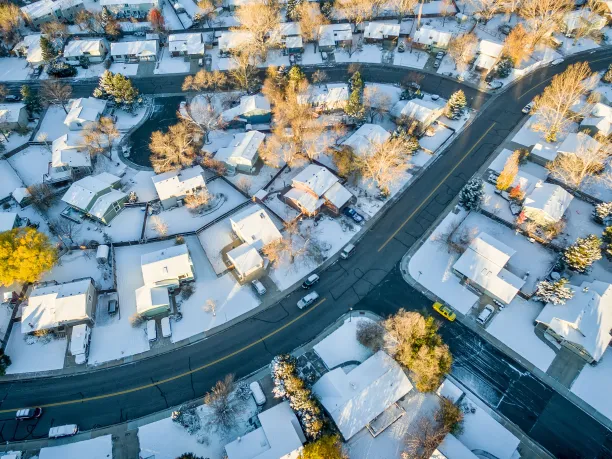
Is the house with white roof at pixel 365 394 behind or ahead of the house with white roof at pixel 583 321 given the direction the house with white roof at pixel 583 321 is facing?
ahead

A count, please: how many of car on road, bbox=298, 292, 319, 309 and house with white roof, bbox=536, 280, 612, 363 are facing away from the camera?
0

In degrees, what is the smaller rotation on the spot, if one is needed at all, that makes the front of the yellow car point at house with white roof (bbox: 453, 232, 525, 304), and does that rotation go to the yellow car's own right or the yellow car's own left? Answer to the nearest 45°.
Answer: approximately 135° to the yellow car's own right

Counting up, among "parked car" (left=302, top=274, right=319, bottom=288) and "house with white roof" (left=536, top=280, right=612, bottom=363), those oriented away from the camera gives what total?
0

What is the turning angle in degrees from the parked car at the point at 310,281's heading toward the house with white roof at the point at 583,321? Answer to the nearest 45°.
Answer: approximately 135° to its left

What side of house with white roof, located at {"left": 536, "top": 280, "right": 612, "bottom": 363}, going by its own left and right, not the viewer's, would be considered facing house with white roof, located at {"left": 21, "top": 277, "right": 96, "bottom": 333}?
front

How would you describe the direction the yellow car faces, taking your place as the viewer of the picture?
facing away from the viewer and to the left of the viewer

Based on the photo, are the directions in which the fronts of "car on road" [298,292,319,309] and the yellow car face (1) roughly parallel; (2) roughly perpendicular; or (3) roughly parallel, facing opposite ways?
roughly perpendicular

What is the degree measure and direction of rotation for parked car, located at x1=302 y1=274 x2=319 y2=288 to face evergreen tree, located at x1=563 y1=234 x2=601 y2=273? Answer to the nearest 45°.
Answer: approximately 135° to its left

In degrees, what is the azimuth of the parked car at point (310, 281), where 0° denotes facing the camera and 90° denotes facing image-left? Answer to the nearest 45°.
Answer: approximately 45°

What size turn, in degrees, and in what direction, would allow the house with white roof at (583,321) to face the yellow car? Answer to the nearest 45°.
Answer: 0° — it already faces it

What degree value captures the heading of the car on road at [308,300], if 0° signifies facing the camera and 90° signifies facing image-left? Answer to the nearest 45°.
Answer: approximately 45°
